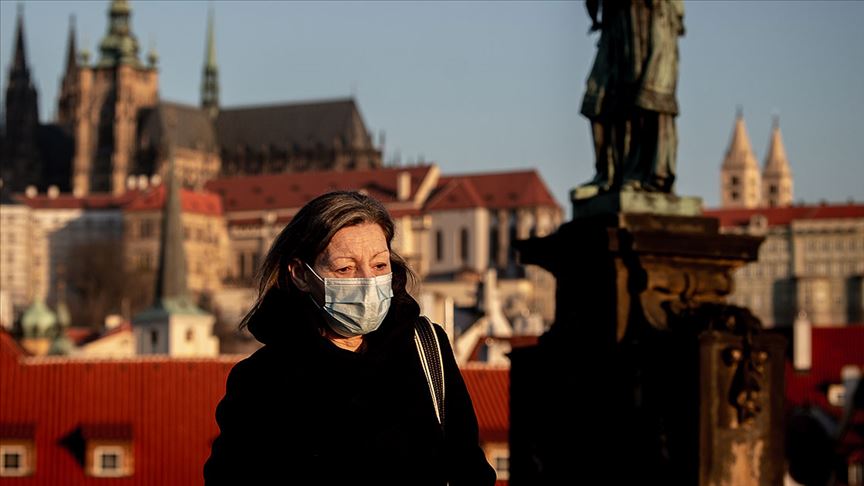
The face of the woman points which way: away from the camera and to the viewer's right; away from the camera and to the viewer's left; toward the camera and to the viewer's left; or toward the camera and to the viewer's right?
toward the camera and to the viewer's right
